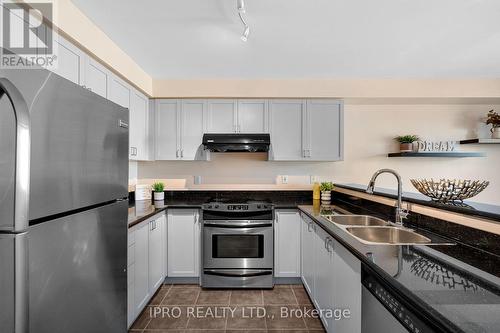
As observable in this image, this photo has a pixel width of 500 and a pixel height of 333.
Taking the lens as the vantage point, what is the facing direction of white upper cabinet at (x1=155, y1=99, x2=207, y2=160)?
facing the viewer

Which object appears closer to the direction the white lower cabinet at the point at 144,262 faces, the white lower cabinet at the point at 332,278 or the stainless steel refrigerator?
the white lower cabinet

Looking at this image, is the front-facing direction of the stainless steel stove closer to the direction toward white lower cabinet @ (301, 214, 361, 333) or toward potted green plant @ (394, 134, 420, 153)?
the white lower cabinet

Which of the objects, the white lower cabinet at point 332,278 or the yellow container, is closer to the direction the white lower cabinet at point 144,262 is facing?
the white lower cabinet

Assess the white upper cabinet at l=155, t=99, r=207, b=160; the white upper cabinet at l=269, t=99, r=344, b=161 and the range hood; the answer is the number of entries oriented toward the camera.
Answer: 3

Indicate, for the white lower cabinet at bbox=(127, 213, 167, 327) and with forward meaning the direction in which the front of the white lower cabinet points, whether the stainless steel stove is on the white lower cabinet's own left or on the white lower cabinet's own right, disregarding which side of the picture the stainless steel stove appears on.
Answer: on the white lower cabinet's own left

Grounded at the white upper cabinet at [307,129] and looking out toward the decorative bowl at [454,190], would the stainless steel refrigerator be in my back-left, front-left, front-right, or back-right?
front-right

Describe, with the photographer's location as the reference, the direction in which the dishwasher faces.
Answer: facing the viewer and to the left of the viewer

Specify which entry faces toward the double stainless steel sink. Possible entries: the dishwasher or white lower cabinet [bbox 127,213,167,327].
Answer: the white lower cabinet

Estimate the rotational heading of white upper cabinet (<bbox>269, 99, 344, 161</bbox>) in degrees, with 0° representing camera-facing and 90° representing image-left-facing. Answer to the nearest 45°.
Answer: approximately 0°

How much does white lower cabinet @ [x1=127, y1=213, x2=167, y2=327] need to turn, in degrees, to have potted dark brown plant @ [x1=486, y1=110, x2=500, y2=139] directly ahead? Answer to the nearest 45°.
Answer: approximately 45° to its left

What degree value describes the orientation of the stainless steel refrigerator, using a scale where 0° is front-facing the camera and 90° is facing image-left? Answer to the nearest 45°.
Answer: approximately 315°

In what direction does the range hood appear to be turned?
toward the camera

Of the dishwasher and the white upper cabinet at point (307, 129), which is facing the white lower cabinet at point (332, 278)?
the white upper cabinet

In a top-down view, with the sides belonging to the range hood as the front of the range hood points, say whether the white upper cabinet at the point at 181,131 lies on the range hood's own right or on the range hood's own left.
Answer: on the range hood's own right

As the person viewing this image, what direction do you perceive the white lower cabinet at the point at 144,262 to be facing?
facing the viewer and to the right of the viewer

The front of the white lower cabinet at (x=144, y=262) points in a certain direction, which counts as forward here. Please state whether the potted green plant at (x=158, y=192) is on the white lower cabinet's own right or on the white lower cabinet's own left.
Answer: on the white lower cabinet's own left

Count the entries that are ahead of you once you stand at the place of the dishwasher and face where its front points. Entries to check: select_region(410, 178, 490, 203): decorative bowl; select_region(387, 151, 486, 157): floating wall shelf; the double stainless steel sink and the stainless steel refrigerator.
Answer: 1

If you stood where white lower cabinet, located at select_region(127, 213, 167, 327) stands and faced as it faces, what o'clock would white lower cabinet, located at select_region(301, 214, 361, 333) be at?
white lower cabinet, located at select_region(301, 214, 361, 333) is roughly at 12 o'clock from white lower cabinet, located at select_region(127, 213, 167, 327).

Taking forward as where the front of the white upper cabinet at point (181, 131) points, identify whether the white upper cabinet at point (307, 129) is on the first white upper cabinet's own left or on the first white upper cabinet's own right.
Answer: on the first white upper cabinet's own left

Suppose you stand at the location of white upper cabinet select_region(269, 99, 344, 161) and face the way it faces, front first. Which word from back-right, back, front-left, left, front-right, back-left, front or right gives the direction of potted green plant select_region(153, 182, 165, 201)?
right
